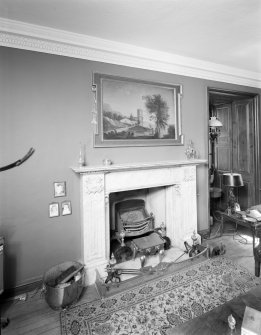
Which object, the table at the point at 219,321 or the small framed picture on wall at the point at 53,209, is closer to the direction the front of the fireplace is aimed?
the table

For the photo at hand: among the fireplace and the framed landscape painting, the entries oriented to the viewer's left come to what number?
0

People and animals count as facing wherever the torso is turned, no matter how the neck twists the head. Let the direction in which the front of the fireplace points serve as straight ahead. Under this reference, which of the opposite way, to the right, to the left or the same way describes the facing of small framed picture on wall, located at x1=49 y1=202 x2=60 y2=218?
the same way

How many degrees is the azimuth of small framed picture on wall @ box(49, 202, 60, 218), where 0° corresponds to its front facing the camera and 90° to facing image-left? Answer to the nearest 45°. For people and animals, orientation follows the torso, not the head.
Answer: approximately 315°

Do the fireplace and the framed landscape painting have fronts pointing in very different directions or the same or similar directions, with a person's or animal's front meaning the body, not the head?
same or similar directions

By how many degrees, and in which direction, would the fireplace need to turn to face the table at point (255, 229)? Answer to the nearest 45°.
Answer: approximately 45° to its left

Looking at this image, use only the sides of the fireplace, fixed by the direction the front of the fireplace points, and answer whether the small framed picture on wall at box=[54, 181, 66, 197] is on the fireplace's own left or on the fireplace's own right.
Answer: on the fireplace's own right

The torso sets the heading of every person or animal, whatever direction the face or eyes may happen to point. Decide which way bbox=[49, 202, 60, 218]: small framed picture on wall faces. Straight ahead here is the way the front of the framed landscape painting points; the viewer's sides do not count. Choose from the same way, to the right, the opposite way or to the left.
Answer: the same way

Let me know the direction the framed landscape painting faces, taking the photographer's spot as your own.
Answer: facing the viewer and to the right of the viewer
